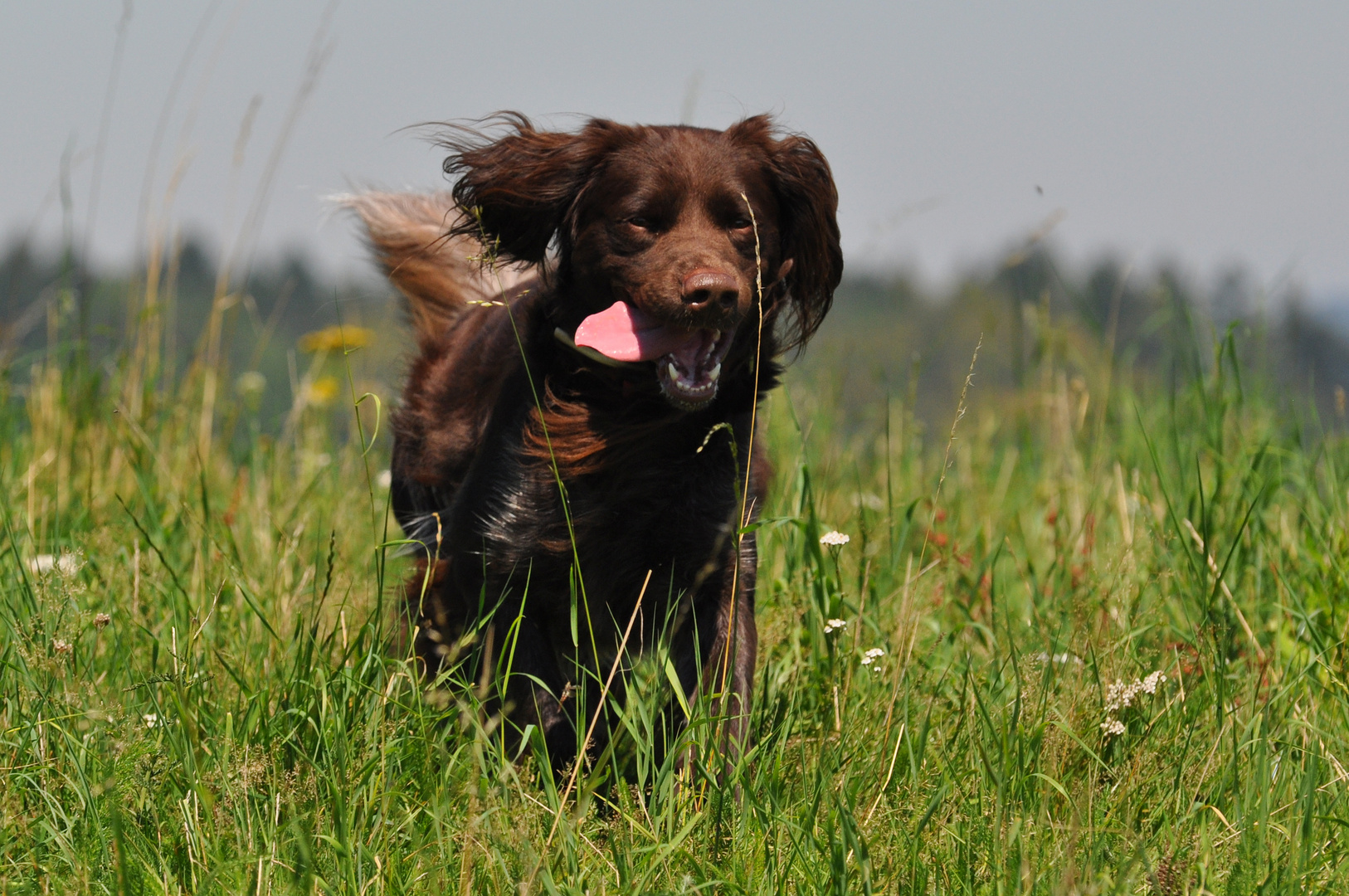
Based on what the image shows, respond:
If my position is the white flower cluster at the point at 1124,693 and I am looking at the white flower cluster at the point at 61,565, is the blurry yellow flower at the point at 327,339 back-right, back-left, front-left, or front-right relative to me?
front-right

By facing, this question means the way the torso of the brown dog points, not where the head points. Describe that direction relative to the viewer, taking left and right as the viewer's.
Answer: facing the viewer and to the right of the viewer

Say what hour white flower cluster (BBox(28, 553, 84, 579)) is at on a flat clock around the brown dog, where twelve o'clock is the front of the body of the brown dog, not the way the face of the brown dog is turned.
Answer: The white flower cluster is roughly at 4 o'clock from the brown dog.

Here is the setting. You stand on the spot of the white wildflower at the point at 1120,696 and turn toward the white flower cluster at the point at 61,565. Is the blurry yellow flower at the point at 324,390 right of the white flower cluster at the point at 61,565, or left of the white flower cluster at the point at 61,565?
right

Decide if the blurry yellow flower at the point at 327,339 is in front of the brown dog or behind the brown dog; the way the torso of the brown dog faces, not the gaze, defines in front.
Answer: behind

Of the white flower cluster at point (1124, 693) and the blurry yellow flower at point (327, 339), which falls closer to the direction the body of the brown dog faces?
the white flower cluster

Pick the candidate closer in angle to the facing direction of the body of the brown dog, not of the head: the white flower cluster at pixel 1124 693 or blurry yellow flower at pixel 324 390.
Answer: the white flower cluster

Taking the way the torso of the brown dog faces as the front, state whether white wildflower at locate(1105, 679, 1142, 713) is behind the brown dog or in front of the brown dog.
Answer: in front

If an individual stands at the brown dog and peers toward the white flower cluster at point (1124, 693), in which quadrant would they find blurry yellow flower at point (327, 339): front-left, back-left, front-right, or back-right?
back-left

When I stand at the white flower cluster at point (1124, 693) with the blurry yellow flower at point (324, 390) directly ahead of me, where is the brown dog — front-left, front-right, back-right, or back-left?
front-left
